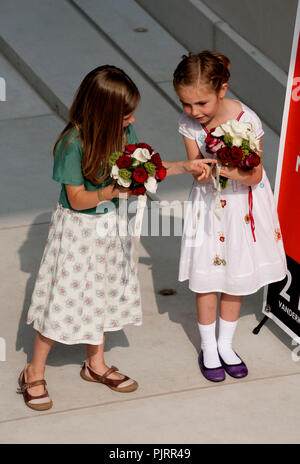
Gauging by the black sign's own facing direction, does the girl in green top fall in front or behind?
in front

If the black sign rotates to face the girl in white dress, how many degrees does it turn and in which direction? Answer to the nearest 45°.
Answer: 0° — it already faces them

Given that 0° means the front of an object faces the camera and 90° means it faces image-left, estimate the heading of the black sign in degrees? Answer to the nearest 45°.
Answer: approximately 45°

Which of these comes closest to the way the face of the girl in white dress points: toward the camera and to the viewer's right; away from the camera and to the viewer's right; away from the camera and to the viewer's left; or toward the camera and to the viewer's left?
toward the camera and to the viewer's left

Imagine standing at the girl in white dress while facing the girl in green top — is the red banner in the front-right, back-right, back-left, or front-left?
back-right
